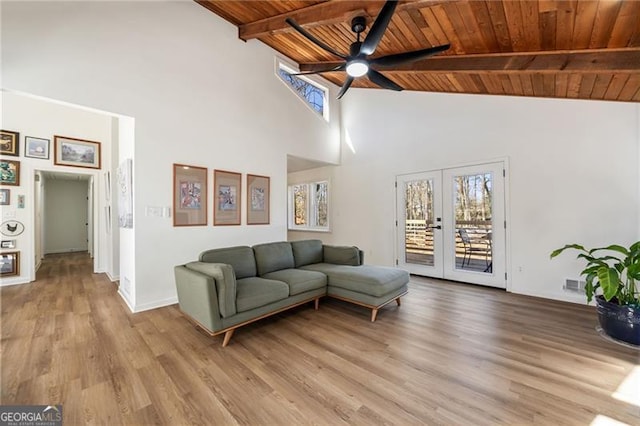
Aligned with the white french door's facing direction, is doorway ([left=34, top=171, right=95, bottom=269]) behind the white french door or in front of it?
in front

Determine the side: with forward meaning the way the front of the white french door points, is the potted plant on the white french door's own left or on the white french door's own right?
on the white french door's own left

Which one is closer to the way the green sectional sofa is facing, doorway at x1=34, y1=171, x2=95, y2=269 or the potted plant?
the potted plant

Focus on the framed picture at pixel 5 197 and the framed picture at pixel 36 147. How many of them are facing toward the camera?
2

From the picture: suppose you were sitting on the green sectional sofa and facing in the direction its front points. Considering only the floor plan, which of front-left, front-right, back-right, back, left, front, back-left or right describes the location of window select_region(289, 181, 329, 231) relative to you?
back-left

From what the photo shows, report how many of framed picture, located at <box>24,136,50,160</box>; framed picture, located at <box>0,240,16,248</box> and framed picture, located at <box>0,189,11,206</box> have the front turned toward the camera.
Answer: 3

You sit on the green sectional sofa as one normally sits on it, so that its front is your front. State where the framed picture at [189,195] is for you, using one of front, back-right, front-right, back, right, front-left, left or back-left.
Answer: back

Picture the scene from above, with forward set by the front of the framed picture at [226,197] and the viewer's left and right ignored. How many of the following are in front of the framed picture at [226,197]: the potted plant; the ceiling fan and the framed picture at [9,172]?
2

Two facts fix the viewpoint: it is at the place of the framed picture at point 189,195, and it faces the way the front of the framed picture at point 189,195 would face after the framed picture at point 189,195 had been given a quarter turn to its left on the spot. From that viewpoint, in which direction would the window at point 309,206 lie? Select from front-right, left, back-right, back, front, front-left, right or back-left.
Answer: front

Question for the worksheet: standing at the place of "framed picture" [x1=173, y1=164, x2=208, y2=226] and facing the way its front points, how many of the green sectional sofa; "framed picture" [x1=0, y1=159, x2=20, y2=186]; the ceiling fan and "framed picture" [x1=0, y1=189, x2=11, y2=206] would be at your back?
2

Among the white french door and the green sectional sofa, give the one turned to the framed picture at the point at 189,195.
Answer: the white french door

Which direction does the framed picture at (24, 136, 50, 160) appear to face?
toward the camera

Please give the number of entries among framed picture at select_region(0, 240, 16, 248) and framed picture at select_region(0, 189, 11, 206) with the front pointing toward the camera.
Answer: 2

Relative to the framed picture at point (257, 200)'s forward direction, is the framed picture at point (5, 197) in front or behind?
behind
